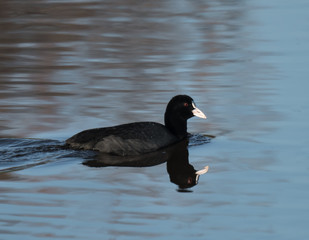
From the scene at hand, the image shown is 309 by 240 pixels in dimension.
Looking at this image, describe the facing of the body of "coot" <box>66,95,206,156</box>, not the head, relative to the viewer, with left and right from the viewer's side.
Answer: facing to the right of the viewer
